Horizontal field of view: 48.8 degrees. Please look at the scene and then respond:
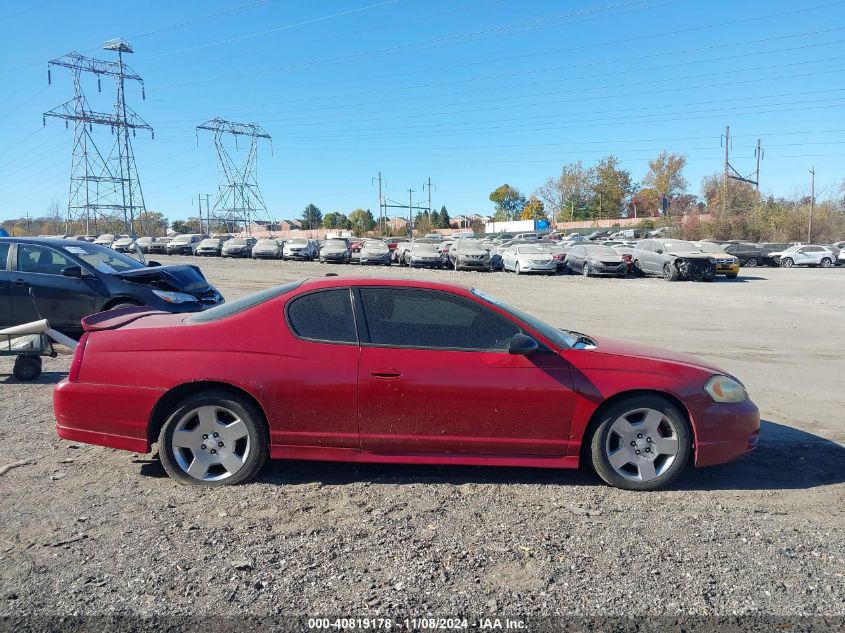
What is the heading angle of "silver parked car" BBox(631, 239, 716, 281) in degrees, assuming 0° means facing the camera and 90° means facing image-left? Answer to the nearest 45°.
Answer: approximately 315°

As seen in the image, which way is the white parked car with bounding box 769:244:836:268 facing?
to the viewer's left

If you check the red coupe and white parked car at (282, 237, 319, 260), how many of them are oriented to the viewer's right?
1

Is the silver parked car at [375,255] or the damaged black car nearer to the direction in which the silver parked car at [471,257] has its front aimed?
the damaged black car

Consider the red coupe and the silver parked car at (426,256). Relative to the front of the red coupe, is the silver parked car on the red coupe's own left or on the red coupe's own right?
on the red coupe's own left

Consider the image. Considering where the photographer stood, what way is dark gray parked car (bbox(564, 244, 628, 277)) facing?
facing the viewer and to the right of the viewer

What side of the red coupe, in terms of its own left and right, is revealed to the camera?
right

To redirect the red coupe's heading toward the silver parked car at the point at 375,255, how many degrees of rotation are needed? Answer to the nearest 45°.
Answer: approximately 90° to its left

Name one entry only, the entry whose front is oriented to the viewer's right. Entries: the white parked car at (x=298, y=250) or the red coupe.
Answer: the red coupe

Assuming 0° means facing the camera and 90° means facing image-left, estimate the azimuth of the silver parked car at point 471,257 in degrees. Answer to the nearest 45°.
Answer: approximately 315°

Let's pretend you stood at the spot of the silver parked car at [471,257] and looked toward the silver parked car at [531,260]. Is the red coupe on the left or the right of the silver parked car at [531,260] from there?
right

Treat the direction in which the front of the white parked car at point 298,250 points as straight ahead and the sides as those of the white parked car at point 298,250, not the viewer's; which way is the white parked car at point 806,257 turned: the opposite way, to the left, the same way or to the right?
to the right

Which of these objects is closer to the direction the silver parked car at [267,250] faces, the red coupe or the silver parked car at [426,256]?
the red coupe
